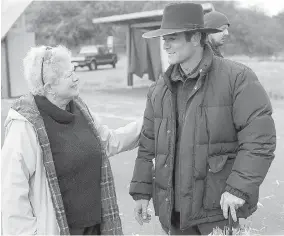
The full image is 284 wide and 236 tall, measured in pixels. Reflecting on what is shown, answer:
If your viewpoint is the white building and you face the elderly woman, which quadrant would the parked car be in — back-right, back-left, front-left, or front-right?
back-left

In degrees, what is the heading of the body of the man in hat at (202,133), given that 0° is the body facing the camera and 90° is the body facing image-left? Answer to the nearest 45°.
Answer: approximately 45°

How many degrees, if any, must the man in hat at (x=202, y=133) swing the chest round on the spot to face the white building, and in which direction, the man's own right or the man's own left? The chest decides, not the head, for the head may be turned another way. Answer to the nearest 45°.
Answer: approximately 90° to the man's own right

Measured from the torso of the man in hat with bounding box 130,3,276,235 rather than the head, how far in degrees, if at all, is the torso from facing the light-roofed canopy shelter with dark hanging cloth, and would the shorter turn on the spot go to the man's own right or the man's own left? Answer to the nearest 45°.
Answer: approximately 135° to the man's own right

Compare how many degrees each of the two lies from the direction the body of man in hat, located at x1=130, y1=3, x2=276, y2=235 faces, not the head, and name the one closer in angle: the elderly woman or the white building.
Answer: the elderly woman

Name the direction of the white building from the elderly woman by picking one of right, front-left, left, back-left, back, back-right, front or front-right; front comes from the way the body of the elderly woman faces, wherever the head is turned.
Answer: back-left

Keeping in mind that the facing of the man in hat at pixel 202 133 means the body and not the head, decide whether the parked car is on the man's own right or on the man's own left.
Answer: on the man's own right

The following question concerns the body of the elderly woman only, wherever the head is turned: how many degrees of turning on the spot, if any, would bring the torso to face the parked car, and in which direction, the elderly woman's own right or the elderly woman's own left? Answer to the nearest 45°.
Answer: approximately 135° to the elderly woman's own left

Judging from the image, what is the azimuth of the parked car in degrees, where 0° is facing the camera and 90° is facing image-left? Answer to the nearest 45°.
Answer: approximately 45°
